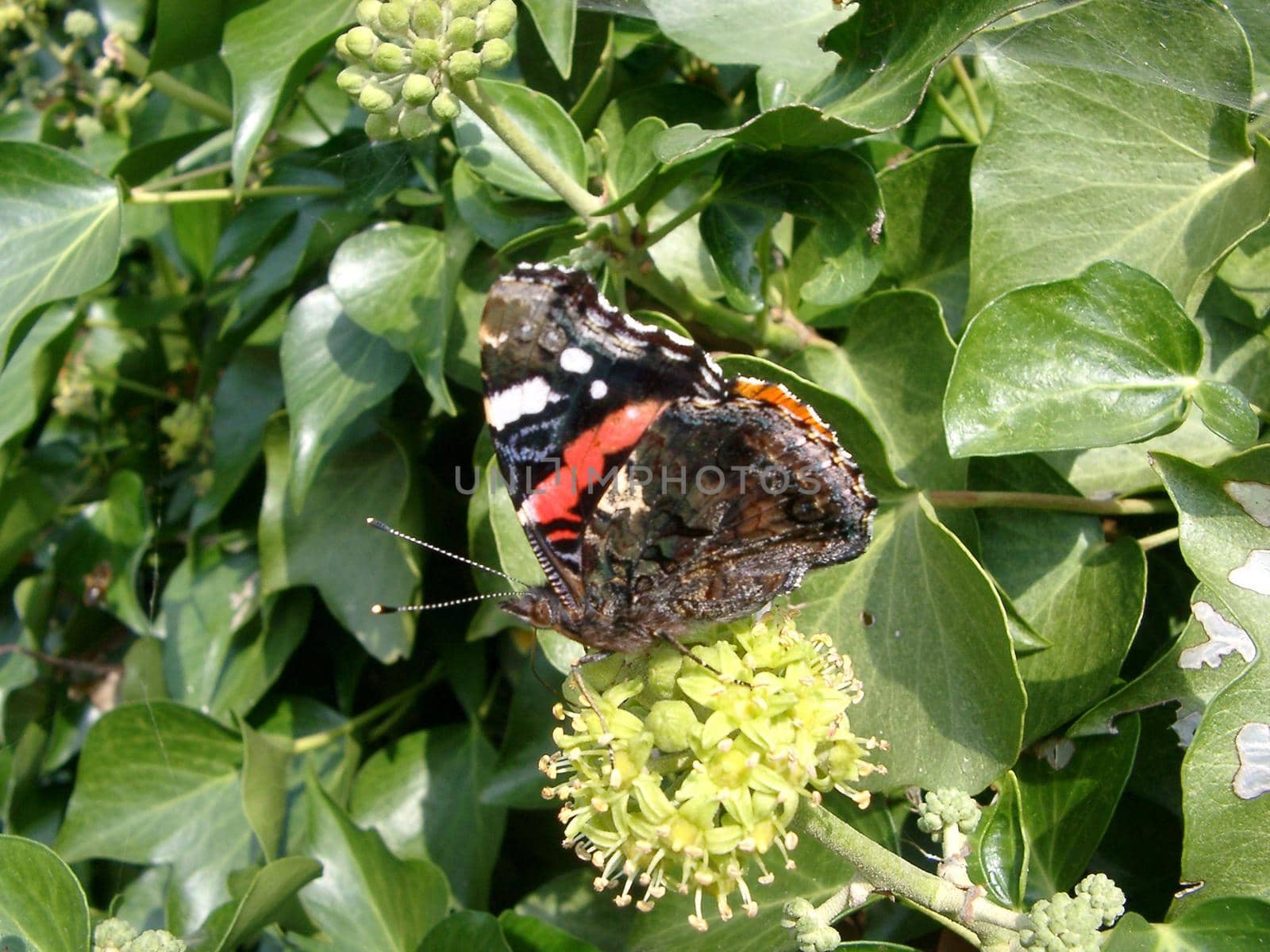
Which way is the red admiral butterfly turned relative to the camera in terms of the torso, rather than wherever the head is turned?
to the viewer's left

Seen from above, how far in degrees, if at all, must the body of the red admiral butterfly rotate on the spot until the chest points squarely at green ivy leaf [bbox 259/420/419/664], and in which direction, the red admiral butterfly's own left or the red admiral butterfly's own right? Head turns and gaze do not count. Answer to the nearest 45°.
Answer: approximately 45° to the red admiral butterfly's own right
